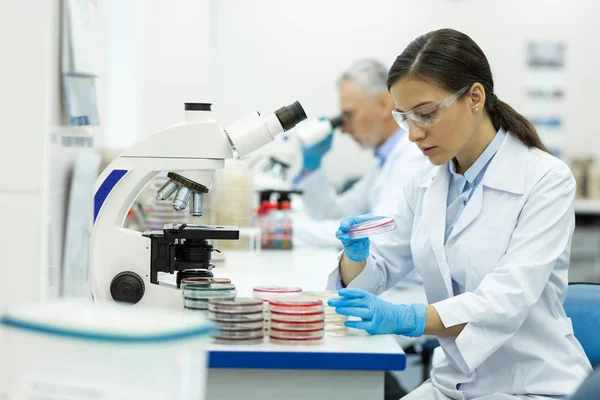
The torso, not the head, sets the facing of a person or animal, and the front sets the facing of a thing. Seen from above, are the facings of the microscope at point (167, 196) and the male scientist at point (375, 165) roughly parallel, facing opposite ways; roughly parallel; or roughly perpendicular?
roughly parallel, facing opposite ways

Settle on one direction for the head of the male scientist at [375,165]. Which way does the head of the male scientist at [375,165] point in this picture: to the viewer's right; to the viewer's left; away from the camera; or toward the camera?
to the viewer's left

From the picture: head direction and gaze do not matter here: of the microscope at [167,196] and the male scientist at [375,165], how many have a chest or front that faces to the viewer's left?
1

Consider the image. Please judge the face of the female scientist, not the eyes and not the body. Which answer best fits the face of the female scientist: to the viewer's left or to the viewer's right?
to the viewer's left

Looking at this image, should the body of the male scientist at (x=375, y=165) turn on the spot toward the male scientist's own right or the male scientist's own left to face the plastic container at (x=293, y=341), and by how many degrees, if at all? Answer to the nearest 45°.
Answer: approximately 90° to the male scientist's own left

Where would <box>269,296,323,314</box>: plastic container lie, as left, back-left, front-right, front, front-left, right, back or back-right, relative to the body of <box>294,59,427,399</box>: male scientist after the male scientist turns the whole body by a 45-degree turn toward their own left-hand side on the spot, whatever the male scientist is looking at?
front-left

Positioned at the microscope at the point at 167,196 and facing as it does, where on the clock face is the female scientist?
The female scientist is roughly at 12 o'clock from the microscope.

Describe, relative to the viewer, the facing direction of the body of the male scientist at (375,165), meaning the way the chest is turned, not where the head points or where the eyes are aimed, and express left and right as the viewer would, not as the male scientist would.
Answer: facing to the left of the viewer

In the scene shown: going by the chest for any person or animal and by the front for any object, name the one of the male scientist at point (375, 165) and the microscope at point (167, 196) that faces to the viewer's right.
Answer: the microscope

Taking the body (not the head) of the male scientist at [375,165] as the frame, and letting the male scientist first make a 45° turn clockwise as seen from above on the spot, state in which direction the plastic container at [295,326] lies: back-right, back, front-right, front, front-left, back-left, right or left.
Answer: back-left

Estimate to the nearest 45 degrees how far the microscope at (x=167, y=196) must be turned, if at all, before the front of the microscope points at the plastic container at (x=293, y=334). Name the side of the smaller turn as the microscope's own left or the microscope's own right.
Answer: approximately 45° to the microscope's own right

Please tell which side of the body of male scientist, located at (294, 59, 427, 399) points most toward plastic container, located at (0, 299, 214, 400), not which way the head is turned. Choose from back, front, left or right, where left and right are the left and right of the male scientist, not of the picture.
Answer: left

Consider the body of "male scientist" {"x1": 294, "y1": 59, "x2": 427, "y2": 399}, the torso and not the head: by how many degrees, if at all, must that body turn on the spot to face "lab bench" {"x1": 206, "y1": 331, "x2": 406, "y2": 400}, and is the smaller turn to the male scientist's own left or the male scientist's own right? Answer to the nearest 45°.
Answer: approximately 90° to the male scientist's own left

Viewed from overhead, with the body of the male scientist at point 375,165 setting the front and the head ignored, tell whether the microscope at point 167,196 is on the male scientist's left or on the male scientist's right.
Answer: on the male scientist's left

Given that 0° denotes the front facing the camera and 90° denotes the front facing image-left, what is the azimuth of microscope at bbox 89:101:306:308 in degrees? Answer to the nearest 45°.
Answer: approximately 270°

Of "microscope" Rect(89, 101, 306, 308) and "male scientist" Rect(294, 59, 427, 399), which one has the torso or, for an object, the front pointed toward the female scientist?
the microscope

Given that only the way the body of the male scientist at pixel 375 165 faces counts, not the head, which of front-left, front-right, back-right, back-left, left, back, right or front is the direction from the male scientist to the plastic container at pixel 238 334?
left
